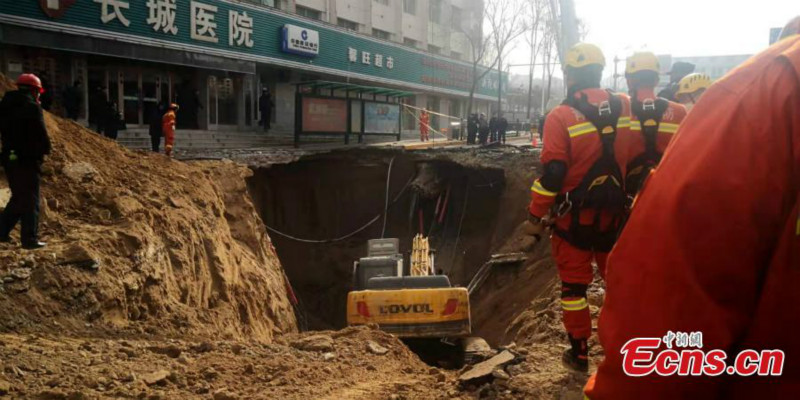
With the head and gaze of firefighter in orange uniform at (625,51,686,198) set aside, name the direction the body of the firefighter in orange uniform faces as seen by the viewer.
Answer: away from the camera

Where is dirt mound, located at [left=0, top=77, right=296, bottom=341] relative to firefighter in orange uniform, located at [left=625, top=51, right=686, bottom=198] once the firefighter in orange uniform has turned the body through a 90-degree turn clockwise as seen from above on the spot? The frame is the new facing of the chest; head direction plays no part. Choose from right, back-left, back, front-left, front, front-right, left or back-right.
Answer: back

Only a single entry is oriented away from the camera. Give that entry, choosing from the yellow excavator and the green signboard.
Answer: the yellow excavator

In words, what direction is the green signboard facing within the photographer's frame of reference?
facing the viewer and to the right of the viewer

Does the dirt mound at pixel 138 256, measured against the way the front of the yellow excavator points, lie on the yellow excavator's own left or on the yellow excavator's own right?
on the yellow excavator's own left

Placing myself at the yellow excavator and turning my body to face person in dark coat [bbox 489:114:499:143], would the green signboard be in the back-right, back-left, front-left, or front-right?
front-left

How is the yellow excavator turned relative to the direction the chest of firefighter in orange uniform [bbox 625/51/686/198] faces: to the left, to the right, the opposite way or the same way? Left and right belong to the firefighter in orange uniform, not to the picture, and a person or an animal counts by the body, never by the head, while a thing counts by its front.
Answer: the same way

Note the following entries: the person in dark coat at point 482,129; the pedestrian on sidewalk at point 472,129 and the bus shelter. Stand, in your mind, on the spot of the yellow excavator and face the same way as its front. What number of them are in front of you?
3

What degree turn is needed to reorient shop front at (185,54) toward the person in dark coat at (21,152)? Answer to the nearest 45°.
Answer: approximately 45° to its right

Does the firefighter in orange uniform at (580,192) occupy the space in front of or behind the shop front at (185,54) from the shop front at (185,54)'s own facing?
in front

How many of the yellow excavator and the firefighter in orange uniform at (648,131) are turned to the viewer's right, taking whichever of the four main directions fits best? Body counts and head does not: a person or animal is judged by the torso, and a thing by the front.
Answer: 0

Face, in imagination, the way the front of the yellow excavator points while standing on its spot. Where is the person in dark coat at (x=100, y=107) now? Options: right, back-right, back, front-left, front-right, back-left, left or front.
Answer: front-left
